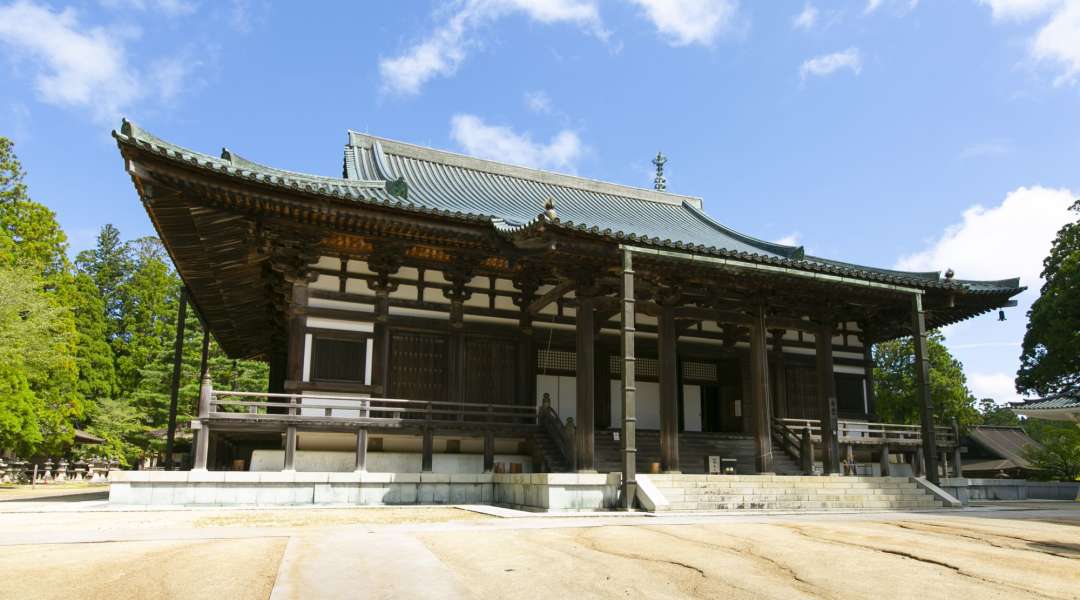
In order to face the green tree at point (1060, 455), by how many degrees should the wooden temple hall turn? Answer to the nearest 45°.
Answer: approximately 90° to its left

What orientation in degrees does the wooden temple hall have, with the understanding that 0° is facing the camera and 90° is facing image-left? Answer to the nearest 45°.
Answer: approximately 315°

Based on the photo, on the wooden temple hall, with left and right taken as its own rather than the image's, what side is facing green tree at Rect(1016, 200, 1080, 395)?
left

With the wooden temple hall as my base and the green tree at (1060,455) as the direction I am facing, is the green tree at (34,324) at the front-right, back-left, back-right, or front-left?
back-left

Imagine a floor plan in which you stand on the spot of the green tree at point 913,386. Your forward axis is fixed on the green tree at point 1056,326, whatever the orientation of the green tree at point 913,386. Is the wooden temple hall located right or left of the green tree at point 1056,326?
right

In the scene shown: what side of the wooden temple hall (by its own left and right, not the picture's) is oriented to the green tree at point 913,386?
left
